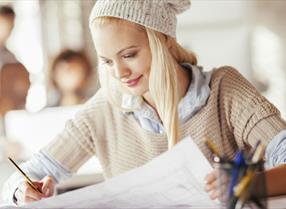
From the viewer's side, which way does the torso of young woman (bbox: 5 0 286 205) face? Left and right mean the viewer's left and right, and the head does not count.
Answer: facing the viewer and to the left of the viewer

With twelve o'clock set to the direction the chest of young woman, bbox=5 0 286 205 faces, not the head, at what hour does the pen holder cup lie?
The pen holder cup is roughly at 10 o'clock from the young woman.

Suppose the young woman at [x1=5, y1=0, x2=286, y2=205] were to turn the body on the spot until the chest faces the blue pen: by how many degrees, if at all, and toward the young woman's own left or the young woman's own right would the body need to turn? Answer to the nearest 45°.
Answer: approximately 45° to the young woman's own left

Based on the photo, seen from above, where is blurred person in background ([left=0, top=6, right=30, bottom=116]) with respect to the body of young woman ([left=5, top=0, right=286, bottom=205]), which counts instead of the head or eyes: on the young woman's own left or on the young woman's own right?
on the young woman's own right
